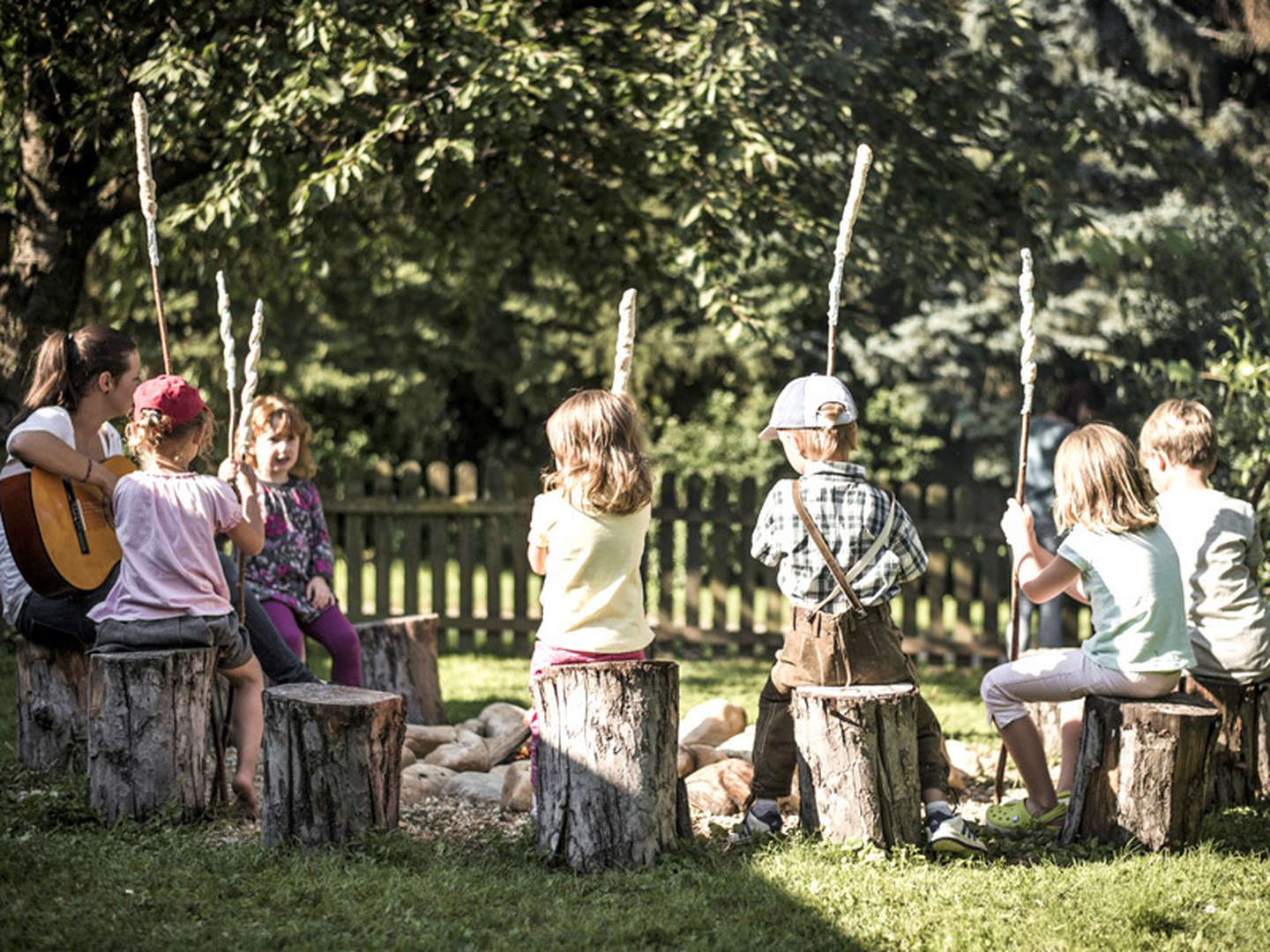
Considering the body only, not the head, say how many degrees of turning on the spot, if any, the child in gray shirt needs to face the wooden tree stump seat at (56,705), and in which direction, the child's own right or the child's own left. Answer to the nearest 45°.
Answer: approximately 45° to the child's own left

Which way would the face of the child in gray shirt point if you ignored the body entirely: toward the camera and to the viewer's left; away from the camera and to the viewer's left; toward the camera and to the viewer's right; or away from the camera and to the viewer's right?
away from the camera and to the viewer's left

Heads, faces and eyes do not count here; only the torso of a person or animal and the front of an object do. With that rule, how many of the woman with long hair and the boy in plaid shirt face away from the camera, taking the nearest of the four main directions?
1

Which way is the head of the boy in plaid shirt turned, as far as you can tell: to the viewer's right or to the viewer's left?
to the viewer's left

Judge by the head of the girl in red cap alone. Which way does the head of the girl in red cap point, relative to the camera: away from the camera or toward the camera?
away from the camera

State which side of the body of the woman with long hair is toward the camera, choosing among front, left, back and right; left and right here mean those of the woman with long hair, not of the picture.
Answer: right

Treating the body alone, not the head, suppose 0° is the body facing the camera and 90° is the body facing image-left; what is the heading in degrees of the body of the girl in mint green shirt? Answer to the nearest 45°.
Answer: approximately 135°

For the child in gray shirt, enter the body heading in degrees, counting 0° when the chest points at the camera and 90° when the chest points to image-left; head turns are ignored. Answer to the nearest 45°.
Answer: approximately 135°

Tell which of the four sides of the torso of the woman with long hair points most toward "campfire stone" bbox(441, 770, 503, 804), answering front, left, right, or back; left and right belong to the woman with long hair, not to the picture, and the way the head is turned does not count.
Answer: front

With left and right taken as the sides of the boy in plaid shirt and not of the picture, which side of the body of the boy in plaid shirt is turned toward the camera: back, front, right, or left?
back
